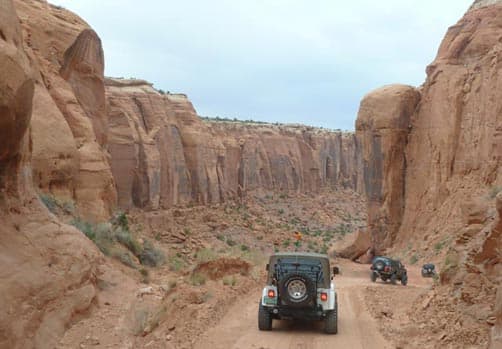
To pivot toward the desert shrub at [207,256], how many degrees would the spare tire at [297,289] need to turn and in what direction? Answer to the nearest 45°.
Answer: approximately 180°

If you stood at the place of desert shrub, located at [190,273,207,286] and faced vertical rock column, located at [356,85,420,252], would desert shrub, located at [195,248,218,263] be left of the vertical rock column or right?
left

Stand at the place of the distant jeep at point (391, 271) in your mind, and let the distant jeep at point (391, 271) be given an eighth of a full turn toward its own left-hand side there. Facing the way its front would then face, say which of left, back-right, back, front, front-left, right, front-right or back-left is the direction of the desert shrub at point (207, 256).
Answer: left

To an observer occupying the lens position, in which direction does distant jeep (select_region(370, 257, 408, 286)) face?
facing away from the viewer and to the right of the viewer

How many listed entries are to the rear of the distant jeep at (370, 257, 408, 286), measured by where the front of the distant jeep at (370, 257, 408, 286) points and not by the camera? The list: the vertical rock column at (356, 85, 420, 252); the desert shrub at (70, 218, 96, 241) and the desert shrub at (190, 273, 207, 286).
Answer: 2

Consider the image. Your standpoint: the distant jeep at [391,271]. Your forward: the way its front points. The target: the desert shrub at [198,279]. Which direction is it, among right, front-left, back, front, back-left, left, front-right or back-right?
back

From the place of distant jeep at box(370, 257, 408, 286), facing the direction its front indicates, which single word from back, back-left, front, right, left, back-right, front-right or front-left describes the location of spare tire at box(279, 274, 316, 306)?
back-right
